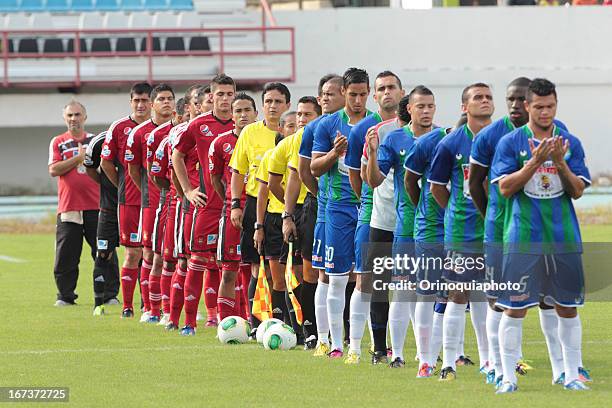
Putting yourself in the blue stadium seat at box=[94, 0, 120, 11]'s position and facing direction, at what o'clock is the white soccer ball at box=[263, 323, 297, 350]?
The white soccer ball is roughly at 12 o'clock from the blue stadium seat.

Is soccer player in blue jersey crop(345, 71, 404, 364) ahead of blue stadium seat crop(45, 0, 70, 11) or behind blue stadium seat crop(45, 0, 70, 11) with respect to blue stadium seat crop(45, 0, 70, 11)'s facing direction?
ahead

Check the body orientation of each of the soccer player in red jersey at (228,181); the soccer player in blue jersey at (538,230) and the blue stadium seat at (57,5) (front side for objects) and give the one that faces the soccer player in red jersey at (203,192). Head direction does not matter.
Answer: the blue stadium seat

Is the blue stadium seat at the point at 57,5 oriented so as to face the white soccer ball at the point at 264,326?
yes

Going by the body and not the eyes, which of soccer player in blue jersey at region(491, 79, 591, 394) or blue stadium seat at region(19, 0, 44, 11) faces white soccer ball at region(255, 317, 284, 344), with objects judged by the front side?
the blue stadium seat

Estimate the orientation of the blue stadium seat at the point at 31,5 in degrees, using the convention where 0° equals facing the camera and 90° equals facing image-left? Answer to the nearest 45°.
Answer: approximately 0°
